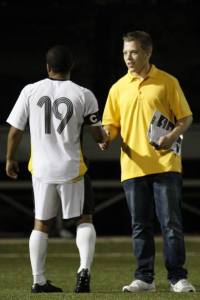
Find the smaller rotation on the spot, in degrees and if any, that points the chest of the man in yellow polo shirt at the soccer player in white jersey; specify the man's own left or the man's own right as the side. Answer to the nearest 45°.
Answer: approximately 45° to the man's own right

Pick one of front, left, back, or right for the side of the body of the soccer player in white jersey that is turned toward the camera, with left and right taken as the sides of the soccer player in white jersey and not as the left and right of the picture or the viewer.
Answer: back

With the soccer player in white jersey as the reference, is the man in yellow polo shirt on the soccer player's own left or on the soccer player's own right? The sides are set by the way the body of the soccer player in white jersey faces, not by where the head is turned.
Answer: on the soccer player's own right

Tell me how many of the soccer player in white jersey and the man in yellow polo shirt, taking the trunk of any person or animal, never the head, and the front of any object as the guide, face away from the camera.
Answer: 1

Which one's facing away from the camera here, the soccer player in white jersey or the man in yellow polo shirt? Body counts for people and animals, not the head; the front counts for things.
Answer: the soccer player in white jersey
